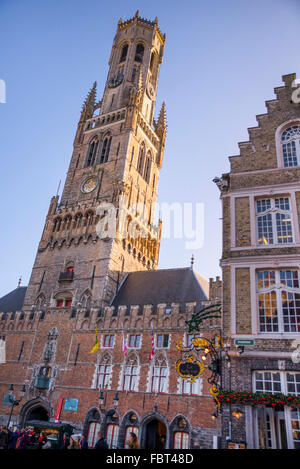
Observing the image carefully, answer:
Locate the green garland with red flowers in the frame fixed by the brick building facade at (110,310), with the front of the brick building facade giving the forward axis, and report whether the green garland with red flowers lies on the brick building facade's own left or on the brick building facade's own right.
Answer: on the brick building facade's own left

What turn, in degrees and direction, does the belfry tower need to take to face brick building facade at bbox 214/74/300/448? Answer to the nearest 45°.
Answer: approximately 45° to its left

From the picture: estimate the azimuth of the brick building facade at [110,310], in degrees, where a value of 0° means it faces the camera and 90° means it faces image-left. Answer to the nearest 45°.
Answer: approximately 45°

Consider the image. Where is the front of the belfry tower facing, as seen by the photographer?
facing the viewer and to the left of the viewer

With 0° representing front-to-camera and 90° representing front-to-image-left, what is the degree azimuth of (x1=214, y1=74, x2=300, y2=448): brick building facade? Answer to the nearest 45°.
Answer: approximately 0°

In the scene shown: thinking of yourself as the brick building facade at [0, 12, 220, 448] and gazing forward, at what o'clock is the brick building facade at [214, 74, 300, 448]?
the brick building facade at [214, 74, 300, 448] is roughly at 10 o'clock from the brick building facade at [0, 12, 220, 448].

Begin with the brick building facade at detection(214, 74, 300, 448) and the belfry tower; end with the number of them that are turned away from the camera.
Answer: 0

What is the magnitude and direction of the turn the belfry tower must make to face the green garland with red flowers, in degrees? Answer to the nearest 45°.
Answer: approximately 45° to its left

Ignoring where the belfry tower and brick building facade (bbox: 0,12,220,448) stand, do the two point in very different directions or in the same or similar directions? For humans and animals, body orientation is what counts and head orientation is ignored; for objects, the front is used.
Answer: same or similar directions
